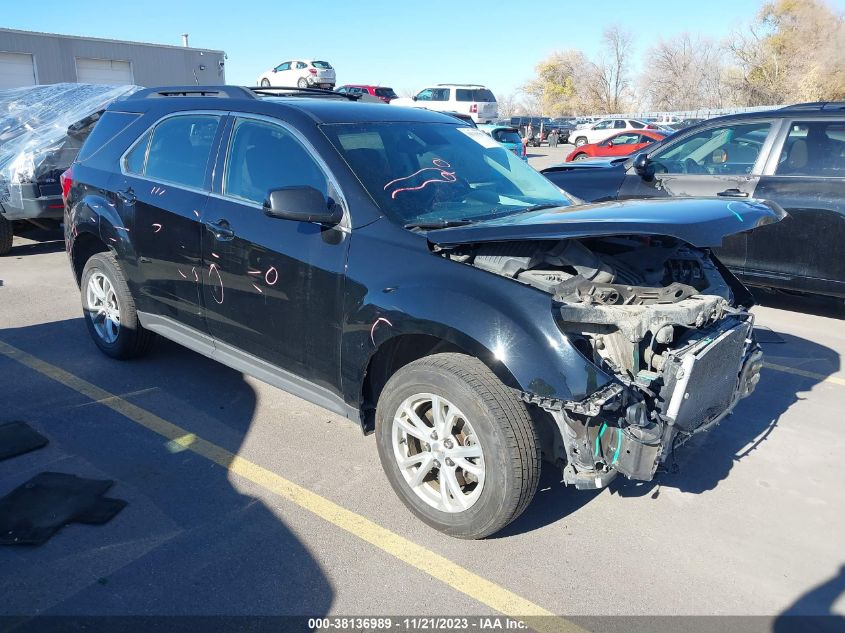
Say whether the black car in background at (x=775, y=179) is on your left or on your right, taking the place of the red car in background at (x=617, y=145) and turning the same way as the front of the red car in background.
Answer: on your left

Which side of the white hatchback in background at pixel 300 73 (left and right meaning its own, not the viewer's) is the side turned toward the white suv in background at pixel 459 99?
back

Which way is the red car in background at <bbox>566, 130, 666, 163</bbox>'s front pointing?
to the viewer's left

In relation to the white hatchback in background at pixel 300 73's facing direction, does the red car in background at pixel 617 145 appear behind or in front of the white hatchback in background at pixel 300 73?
behind

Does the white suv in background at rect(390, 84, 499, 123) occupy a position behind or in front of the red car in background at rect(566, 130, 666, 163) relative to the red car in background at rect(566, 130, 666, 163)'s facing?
in front

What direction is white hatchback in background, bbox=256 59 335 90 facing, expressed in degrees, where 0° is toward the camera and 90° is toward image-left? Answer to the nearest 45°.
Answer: approximately 135°

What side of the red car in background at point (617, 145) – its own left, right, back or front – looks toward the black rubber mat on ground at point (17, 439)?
left

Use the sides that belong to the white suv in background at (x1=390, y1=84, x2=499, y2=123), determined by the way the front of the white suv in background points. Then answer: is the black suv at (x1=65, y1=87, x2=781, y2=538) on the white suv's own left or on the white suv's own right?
on the white suv's own left

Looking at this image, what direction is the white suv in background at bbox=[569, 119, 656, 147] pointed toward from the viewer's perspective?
to the viewer's left

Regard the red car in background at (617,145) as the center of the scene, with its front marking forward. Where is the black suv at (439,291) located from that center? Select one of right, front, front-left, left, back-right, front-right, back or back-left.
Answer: left

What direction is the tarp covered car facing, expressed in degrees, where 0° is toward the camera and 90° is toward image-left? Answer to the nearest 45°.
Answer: approximately 135°

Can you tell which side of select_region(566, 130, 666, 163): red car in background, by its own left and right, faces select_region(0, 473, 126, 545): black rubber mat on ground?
left

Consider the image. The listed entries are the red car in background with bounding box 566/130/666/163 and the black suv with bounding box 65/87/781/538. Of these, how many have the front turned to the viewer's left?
1

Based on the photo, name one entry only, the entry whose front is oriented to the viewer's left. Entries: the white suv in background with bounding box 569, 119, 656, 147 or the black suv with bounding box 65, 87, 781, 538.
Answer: the white suv in background

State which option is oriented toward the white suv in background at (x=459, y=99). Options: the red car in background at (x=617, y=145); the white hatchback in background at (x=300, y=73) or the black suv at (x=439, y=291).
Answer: the red car in background

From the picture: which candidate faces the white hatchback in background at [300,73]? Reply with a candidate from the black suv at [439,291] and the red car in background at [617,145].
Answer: the red car in background

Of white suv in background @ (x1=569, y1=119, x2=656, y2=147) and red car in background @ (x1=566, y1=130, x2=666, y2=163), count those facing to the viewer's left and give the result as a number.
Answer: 2

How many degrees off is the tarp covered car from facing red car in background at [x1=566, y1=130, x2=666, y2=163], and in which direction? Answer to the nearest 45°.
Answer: approximately 90° to its right
